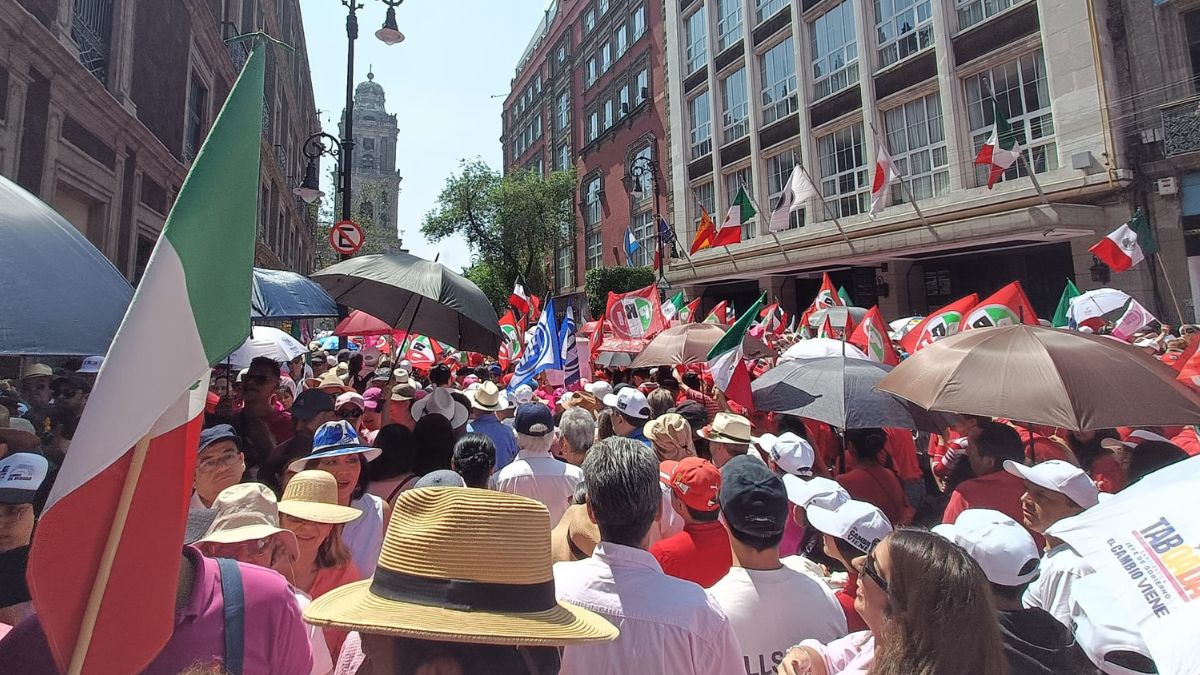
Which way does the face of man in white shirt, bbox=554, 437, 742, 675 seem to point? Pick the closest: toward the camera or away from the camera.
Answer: away from the camera

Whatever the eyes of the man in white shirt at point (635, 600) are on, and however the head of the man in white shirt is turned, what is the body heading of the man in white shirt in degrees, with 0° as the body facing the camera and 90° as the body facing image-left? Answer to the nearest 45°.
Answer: approximately 180°

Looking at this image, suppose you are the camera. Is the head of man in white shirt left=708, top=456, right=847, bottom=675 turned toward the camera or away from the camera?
away from the camera

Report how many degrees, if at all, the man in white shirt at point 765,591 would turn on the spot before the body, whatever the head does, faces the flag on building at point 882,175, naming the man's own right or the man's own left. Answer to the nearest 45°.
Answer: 0° — they already face it

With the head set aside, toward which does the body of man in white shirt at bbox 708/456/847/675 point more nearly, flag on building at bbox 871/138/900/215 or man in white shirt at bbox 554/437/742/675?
the flag on building

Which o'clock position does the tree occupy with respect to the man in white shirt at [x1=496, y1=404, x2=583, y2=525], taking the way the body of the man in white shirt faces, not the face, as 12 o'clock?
The tree is roughly at 12 o'clock from the man in white shirt.

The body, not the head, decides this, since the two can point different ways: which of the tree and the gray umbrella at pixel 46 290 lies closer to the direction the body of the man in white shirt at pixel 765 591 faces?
the tree

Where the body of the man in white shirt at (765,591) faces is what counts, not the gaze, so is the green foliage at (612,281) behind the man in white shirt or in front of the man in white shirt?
in front

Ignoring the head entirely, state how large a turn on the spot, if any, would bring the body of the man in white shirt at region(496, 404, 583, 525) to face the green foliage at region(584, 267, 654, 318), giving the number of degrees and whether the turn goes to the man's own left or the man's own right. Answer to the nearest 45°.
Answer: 0° — they already face it

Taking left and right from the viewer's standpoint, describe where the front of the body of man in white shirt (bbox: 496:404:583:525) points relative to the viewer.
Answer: facing away from the viewer

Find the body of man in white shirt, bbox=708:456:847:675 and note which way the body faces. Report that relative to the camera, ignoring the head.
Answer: away from the camera
